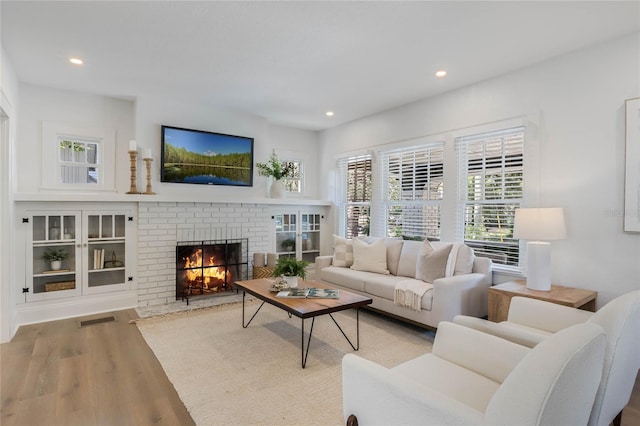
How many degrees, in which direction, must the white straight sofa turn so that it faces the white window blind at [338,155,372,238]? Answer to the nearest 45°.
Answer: approximately 90° to its right

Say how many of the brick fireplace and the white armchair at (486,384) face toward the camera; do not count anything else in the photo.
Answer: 1

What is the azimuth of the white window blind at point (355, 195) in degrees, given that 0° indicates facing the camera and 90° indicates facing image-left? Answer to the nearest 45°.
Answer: approximately 45°

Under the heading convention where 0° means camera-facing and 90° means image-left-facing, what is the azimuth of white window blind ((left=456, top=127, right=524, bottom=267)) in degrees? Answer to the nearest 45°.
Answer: approximately 45°

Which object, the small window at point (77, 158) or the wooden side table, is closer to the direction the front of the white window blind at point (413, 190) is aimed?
the small window

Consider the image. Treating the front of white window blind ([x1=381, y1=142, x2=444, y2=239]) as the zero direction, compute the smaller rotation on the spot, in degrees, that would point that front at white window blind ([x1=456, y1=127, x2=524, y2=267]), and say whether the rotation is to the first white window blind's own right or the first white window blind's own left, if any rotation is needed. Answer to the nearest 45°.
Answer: approximately 90° to the first white window blind's own left

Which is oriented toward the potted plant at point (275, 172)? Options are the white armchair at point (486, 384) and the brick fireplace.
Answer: the white armchair

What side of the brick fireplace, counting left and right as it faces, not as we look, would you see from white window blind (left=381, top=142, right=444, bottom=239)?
left
